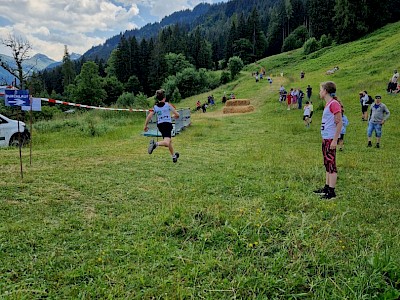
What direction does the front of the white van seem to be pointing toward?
to the viewer's right

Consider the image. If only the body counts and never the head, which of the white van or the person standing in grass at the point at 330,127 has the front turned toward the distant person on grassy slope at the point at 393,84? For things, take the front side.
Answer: the white van

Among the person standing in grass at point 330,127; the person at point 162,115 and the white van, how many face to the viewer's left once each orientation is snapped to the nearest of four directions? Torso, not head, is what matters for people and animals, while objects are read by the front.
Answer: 1

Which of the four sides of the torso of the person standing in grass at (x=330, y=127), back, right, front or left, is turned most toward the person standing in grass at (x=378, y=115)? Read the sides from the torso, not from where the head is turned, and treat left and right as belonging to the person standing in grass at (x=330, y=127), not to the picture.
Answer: right

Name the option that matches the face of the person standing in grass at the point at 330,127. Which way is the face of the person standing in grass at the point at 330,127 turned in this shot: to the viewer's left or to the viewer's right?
to the viewer's left

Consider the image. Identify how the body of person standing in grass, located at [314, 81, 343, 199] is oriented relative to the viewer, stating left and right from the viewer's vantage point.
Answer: facing to the left of the viewer

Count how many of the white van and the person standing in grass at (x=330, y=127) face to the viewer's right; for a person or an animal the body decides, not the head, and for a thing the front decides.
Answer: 1

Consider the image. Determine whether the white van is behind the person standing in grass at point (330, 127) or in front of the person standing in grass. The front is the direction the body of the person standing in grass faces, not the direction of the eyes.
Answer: in front

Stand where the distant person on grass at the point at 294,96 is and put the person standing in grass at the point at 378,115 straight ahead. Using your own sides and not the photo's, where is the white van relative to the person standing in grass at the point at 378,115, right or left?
right
